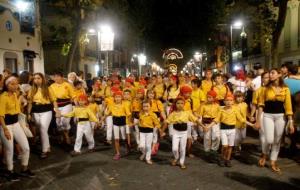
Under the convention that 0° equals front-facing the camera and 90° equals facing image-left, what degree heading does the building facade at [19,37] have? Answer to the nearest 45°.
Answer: approximately 315°

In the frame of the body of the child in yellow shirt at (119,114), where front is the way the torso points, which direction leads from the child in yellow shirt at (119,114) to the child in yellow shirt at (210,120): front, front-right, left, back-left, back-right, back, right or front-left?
left

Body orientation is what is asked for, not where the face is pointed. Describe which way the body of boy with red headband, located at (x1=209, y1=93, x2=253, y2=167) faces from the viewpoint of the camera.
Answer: toward the camera

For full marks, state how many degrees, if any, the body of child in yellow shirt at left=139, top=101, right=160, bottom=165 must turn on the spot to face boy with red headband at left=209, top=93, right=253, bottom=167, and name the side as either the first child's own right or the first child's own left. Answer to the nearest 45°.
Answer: approximately 90° to the first child's own left

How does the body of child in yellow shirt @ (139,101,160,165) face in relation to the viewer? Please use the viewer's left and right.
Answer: facing the viewer

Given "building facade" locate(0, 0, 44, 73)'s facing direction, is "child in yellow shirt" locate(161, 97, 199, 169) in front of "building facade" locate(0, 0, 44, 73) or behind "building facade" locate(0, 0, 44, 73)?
in front

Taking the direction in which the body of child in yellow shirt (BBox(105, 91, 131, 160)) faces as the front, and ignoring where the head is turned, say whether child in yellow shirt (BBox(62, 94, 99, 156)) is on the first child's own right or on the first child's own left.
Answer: on the first child's own right

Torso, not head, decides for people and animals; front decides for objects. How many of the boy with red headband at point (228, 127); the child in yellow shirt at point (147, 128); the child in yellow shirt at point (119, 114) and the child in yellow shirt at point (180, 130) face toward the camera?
4

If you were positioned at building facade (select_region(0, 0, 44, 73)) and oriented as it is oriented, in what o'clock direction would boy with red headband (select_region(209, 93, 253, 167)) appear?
The boy with red headband is roughly at 1 o'clock from the building facade.

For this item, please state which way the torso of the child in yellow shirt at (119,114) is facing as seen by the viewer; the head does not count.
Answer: toward the camera

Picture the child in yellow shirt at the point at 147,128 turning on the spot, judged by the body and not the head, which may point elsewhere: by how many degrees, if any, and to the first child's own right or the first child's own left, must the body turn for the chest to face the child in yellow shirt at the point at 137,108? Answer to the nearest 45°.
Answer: approximately 180°
